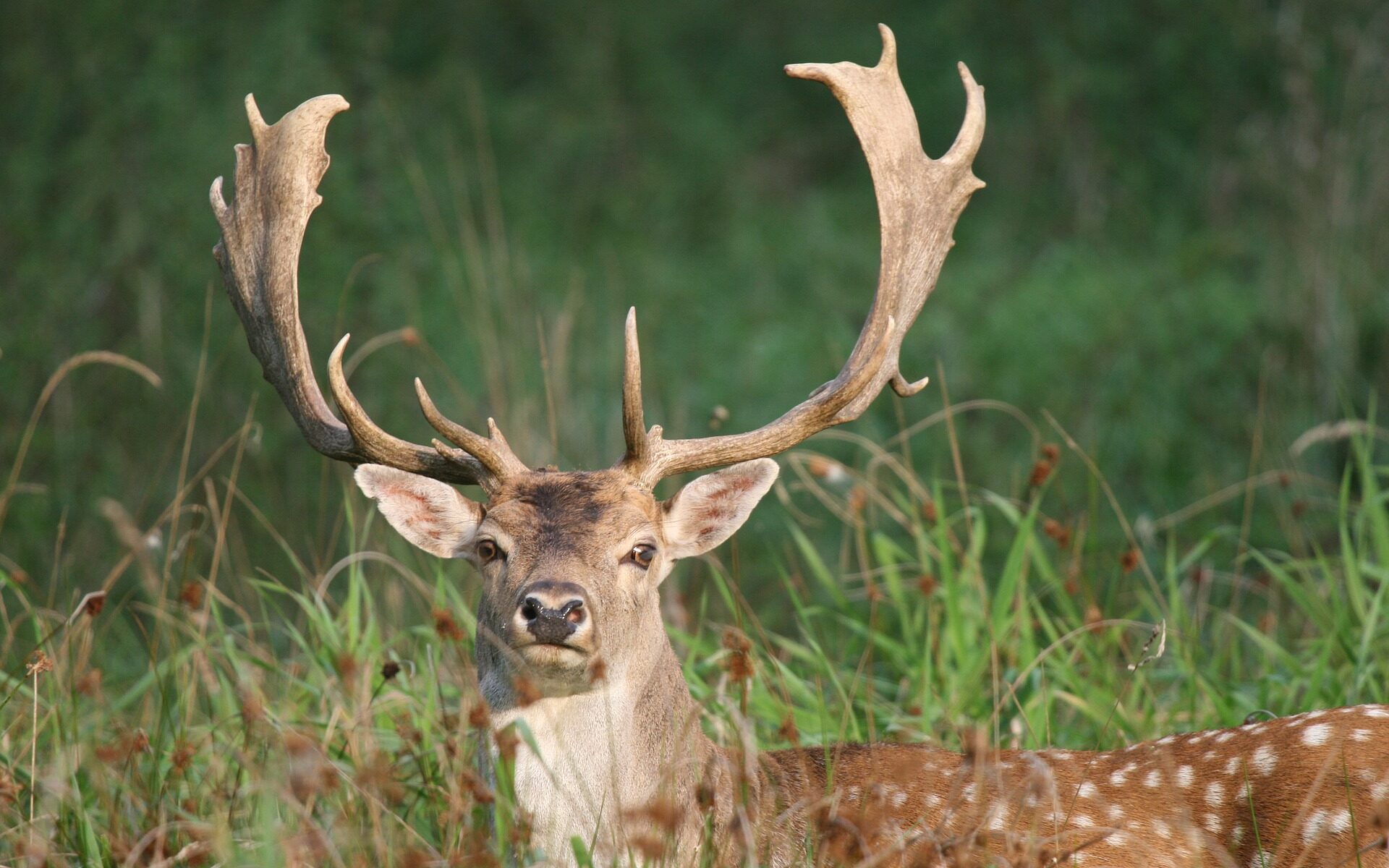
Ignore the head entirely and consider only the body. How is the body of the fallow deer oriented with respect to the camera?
to the viewer's left
